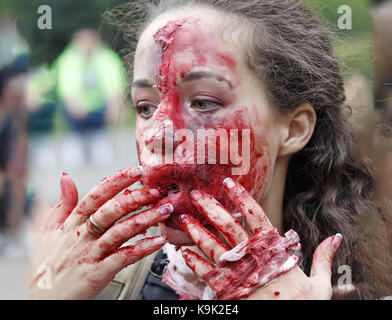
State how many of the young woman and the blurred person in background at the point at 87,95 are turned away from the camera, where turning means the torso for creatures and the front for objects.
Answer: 0

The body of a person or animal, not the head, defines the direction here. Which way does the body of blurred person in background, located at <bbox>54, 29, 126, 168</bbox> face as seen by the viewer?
toward the camera

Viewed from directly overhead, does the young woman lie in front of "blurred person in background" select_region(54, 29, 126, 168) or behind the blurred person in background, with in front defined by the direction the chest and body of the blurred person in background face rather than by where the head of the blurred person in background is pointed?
in front

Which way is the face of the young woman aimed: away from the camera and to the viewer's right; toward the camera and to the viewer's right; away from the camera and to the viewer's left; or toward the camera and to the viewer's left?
toward the camera and to the viewer's left

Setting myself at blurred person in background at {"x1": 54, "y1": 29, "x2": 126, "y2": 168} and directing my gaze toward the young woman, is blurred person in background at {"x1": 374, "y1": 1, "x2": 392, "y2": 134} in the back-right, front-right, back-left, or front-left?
front-left

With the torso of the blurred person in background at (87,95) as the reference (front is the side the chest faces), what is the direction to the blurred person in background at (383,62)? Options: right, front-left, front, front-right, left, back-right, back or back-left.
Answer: front-left

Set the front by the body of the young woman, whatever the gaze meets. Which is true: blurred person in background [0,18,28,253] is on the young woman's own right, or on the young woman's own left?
on the young woman's own right

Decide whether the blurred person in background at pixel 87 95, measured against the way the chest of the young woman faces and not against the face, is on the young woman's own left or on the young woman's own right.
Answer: on the young woman's own right

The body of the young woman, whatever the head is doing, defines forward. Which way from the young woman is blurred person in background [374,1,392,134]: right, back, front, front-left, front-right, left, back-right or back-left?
back

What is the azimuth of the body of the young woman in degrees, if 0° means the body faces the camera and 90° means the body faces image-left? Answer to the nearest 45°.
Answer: approximately 45°
